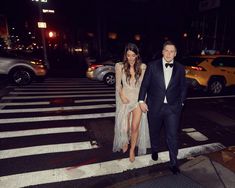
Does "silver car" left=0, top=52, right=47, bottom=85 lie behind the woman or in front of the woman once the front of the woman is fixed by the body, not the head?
behind

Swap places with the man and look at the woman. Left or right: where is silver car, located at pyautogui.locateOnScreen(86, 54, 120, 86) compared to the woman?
right

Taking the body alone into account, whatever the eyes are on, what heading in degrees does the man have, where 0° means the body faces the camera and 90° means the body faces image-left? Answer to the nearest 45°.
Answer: approximately 0°

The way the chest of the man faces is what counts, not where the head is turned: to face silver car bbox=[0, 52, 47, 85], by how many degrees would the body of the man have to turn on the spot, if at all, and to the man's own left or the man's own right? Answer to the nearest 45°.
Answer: approximately 135° to the man's own right

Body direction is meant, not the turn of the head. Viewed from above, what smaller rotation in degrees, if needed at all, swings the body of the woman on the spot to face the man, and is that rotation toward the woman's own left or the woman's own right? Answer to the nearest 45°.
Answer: approximately 45° to the woman's own left

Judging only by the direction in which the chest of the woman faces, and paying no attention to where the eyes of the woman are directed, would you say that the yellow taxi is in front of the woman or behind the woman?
behind

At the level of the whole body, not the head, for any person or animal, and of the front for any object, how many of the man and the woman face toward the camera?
2

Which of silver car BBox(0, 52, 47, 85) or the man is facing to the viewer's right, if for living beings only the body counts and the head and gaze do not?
the silver car

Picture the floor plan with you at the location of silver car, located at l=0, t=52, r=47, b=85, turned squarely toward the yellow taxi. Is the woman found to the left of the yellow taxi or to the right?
right

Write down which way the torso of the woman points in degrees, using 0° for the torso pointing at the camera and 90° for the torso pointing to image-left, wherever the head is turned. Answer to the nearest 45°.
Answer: approximately 0°

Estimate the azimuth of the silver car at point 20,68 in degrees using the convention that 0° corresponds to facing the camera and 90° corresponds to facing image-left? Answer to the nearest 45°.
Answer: approximately 270°
